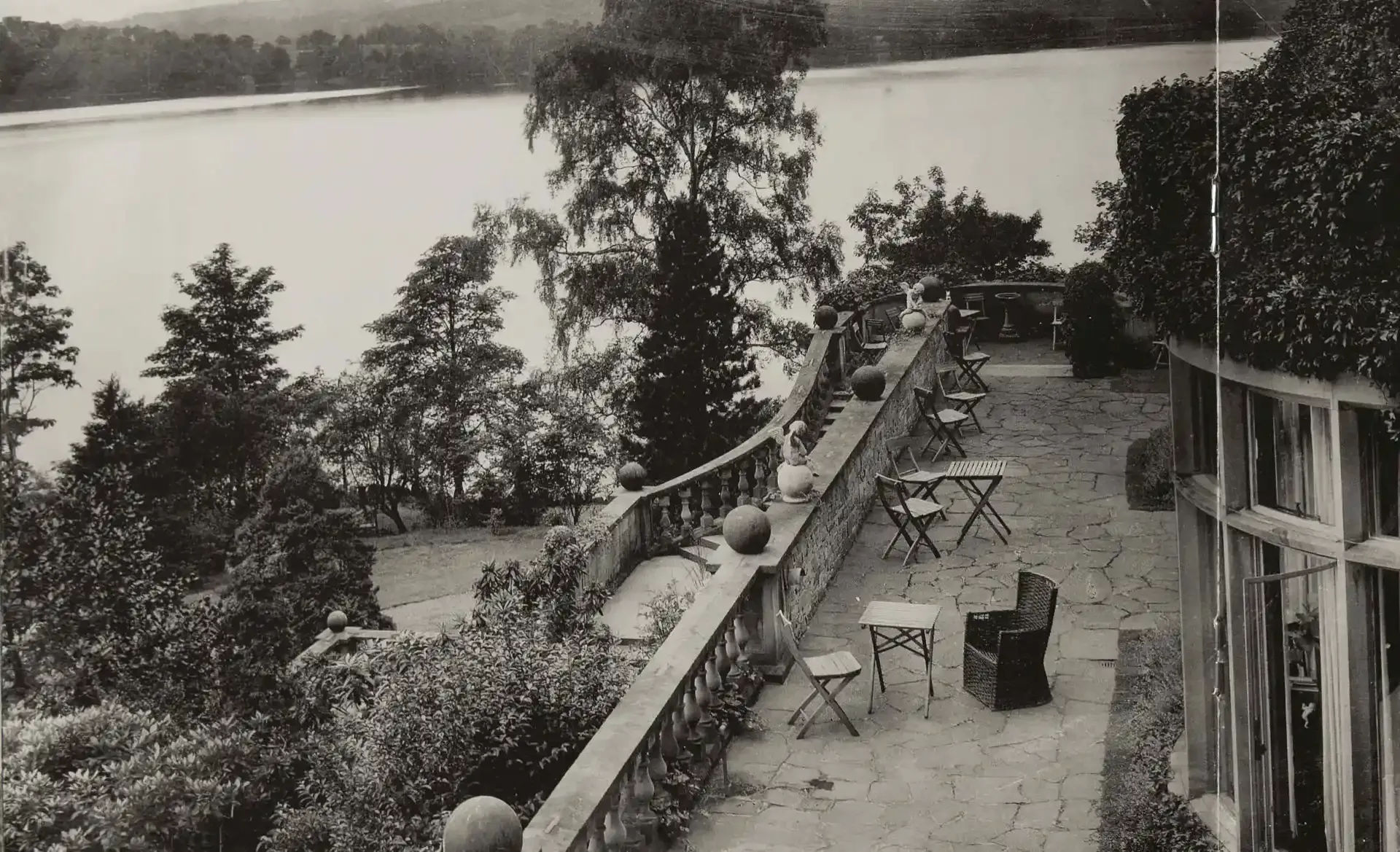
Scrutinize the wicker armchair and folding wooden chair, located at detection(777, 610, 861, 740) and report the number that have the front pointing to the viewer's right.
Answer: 1

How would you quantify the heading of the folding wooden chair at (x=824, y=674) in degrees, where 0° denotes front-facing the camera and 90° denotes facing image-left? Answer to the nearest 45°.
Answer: approximately 270°

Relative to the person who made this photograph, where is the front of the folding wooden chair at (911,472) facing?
facing the viewer and to the right of the viewer

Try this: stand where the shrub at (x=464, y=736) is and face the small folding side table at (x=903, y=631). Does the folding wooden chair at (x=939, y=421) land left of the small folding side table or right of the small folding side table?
left

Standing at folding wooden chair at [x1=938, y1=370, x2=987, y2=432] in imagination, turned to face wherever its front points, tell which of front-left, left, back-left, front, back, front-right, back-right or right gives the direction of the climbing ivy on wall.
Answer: front-right

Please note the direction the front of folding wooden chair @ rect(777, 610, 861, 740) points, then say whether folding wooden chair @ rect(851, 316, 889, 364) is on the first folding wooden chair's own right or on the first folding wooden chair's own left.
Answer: on the first folding wooden chair's own left

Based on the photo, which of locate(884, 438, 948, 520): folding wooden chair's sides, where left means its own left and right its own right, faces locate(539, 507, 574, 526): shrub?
back

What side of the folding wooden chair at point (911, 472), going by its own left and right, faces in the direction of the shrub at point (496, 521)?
back

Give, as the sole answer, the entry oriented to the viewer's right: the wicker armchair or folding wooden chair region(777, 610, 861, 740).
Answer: the folding wooden chair

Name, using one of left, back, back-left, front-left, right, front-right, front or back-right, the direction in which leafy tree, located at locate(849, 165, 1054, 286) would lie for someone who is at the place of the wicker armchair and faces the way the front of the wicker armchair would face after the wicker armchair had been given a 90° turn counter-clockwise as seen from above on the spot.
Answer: back-left

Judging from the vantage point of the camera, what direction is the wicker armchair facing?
facing the viewer and to the left of the viewer

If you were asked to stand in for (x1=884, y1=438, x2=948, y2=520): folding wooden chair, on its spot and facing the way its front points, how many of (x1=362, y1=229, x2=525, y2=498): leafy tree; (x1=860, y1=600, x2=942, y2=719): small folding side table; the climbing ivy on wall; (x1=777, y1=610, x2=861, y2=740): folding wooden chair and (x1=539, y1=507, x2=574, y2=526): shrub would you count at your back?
2

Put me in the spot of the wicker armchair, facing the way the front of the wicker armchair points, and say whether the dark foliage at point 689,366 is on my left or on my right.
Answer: on my right

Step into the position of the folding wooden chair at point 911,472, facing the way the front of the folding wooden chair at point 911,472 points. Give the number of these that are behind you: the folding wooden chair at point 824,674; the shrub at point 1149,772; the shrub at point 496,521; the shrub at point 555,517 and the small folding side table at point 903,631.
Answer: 2
